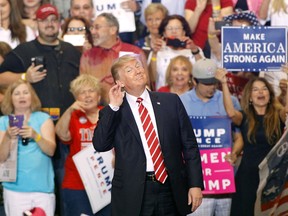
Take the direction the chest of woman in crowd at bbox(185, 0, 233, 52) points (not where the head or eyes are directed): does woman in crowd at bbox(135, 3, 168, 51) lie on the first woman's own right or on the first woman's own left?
on the first woman's own right

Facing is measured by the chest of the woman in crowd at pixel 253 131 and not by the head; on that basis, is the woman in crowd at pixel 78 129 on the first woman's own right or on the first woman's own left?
on the first woman's own right

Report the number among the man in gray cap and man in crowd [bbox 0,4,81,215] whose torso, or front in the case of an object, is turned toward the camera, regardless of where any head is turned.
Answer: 2

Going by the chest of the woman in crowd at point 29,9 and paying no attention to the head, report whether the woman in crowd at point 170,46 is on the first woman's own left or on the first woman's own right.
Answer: on the first woman's own left

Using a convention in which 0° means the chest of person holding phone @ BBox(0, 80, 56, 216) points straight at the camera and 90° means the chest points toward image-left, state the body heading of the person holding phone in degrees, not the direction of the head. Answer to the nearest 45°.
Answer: approximately 0°

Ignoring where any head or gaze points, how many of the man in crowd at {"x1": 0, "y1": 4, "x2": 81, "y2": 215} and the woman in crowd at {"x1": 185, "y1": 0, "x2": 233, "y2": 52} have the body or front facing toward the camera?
2

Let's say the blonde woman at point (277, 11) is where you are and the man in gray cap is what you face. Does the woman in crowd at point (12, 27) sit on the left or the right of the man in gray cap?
right
